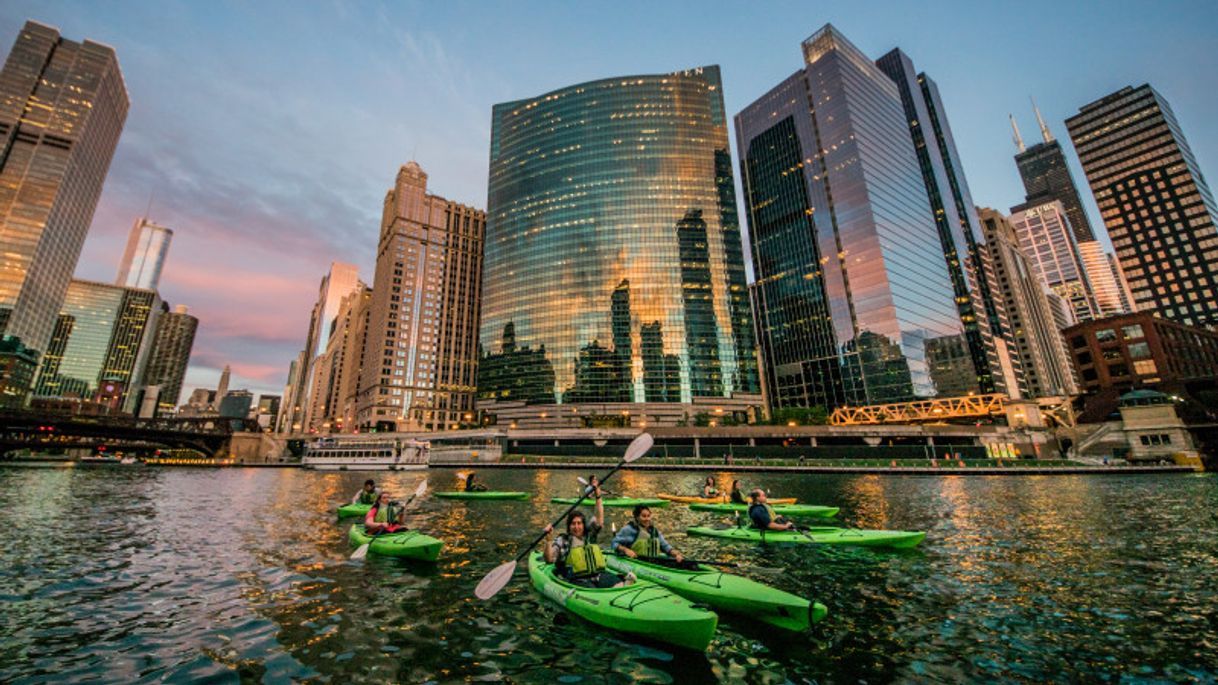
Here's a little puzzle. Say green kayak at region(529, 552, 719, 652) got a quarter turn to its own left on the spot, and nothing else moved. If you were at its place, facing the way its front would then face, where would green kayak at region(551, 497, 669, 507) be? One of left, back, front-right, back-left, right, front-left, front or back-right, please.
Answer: front-left

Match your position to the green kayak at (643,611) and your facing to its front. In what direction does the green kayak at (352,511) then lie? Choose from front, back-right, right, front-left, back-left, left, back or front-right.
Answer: back

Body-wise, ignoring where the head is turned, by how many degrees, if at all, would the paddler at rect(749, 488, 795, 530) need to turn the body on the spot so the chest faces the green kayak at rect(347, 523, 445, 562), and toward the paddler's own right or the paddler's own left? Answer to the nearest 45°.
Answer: approximately 135° to the paddler's own right

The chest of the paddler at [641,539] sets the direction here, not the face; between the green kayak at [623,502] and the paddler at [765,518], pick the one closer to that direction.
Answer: the paddler

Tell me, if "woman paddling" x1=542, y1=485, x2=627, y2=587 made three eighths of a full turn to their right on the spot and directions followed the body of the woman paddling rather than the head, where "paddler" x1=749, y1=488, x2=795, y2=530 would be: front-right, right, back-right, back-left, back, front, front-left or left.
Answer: back-right

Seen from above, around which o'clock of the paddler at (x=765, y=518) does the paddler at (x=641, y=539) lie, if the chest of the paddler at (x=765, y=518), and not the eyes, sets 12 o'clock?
the paddler at (x=641, y=539) is roughly at 4 o'clock from the paddler at (x=765, y=518).

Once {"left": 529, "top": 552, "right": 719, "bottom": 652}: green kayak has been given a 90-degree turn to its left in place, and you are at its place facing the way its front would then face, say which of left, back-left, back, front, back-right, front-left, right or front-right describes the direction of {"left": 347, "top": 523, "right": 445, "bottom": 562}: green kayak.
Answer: left

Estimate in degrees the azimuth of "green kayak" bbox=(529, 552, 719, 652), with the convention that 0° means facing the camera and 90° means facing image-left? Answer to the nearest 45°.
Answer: approximately 315°

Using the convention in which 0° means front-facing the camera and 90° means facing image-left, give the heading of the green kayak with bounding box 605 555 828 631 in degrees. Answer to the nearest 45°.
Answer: approximately 315°

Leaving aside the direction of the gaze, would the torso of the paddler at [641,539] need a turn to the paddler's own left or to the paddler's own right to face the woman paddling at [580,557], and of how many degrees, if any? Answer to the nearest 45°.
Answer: approximately 90° to the paddler's own right

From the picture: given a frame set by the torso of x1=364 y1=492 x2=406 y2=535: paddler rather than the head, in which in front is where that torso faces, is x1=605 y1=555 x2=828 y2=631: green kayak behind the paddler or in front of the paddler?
in front

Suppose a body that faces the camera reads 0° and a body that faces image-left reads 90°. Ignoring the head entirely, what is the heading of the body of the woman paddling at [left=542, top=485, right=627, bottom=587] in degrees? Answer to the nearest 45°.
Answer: approximately 315°

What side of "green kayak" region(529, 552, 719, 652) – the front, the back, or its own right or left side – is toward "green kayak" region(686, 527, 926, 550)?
left

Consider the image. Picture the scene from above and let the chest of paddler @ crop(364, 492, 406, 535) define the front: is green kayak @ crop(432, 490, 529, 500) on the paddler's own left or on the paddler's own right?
on the paddler's own left
